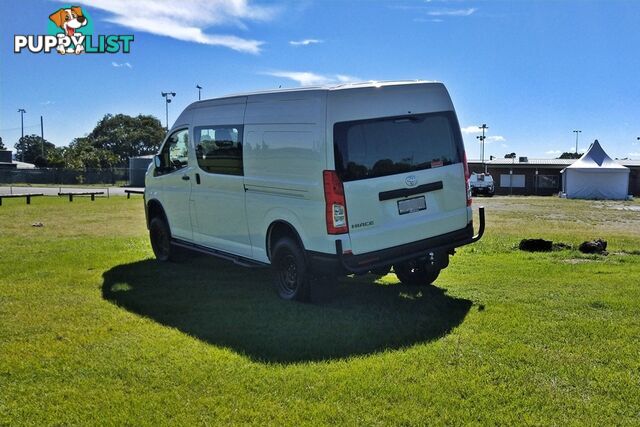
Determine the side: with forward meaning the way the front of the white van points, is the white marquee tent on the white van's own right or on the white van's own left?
on the white van's own right

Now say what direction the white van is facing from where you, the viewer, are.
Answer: facing away from the viewer and to the left of the viewer
